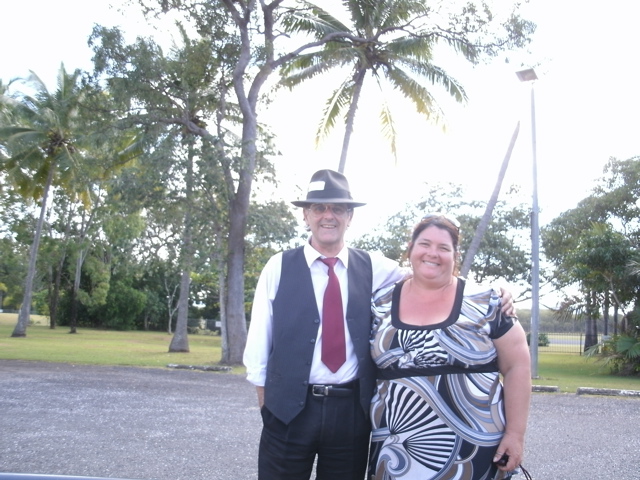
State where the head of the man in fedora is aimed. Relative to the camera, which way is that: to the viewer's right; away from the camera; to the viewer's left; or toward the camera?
toward the camera

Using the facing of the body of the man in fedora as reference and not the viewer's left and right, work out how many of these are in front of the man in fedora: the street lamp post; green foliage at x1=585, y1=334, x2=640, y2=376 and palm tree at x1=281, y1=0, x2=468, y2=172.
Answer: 0

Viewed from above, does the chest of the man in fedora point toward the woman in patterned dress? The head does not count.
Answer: no

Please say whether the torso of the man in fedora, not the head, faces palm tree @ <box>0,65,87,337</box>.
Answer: no

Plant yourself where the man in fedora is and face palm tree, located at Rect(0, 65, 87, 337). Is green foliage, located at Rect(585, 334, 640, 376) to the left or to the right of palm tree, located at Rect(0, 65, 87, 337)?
right

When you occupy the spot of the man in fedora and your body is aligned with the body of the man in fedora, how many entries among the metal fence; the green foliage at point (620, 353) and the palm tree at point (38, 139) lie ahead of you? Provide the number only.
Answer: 0

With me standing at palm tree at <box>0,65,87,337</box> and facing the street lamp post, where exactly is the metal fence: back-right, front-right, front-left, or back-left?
front-left

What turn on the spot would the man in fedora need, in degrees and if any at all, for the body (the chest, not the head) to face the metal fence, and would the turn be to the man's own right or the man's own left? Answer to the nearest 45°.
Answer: approximately 180°

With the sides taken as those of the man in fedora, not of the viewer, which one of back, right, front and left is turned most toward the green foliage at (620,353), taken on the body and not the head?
back

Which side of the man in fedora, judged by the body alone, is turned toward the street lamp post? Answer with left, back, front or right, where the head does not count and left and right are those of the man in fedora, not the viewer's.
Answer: back

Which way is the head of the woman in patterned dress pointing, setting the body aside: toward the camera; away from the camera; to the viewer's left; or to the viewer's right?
toward the camera

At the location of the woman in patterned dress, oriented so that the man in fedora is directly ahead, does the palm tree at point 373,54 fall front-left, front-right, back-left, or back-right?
front-right

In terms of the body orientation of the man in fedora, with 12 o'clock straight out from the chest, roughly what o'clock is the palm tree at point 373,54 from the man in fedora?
The palm tree is roughly at 6 o'clock from the man in fedora.

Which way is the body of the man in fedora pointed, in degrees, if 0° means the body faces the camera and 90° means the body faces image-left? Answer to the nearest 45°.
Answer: approximately 0°
